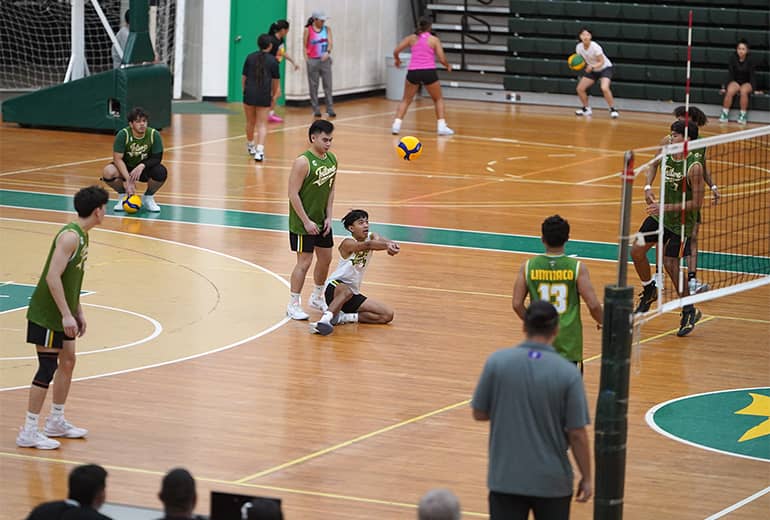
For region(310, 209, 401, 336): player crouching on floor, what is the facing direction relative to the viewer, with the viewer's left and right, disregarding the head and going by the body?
facing the viewer and to the right of the viewer

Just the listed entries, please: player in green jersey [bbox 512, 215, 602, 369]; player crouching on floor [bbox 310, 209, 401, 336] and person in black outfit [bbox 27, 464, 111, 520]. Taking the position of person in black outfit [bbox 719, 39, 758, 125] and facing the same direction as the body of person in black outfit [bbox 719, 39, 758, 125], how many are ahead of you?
3

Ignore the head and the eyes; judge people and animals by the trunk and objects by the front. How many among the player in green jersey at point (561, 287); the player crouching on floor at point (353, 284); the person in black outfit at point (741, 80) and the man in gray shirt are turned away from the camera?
2

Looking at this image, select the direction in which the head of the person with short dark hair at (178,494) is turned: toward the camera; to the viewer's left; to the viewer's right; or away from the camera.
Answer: away from the camera

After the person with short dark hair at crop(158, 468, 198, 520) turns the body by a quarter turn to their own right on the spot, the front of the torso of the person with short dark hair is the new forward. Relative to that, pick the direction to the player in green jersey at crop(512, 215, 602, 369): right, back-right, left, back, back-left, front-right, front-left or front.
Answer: front-left

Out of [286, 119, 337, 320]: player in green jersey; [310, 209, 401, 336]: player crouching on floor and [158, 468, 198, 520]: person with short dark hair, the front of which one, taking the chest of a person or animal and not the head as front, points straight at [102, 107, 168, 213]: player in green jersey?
the person with short dark hair

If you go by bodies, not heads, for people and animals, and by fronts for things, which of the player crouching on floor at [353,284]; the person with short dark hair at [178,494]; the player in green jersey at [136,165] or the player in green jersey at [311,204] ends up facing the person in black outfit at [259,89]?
the person with short dark hair at [178,494]

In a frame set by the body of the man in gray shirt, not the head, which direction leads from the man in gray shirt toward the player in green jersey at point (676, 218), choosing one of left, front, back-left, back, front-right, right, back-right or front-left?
front

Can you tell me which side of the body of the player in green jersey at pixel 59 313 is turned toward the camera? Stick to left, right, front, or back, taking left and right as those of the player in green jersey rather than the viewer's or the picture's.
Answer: right

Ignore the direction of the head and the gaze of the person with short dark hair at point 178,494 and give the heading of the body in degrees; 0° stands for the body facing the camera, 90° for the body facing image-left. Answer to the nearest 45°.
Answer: approximately 180°

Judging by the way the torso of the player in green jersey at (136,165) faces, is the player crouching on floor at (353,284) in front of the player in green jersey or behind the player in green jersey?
in front

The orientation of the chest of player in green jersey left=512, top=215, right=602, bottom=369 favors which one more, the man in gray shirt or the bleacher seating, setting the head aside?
the bleacher seating

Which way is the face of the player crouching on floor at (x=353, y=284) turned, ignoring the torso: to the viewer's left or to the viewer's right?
to the viewer's right

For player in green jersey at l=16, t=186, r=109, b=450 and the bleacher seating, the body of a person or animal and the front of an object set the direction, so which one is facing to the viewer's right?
the player in green jersey

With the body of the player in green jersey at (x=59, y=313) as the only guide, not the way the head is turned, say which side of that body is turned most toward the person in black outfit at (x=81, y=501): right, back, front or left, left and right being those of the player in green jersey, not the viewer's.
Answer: right

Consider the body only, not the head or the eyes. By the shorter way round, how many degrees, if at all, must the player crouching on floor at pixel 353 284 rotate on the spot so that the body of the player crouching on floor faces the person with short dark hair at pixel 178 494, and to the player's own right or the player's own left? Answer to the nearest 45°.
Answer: approximately 45° to the player's own right

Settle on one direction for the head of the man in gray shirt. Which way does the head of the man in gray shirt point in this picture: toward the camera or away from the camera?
away from the camera

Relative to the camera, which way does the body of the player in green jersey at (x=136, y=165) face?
toward the camera
